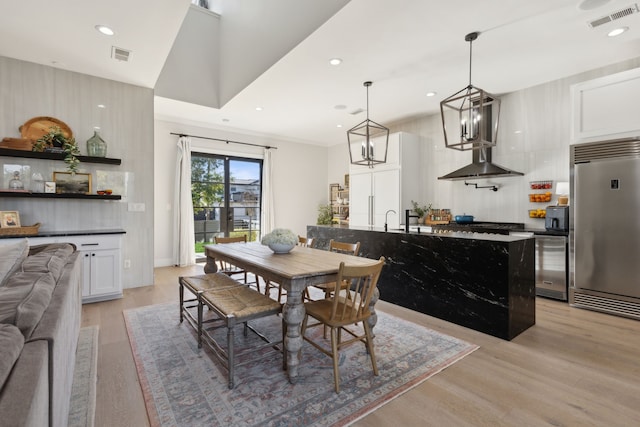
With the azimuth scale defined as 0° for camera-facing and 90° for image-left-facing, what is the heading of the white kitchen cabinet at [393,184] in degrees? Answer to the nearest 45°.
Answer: approximately 45°

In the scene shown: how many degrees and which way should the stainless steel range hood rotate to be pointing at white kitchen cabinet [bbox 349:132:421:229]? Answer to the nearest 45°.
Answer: approximately 45° to its right

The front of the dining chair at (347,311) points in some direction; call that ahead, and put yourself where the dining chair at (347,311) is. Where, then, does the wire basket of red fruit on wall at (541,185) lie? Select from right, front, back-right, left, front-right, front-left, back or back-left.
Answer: right

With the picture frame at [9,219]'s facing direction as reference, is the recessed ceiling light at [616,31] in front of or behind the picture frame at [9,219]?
in front

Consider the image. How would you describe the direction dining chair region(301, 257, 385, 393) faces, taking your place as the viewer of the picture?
facing away from the viewer and to the left of the viewer

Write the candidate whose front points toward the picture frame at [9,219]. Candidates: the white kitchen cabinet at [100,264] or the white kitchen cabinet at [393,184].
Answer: the white kitchen cabinet at [393,184]

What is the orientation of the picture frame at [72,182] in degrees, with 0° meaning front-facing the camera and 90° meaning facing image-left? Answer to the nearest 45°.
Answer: approximately 0°

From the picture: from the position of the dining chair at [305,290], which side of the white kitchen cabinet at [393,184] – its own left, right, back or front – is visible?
front

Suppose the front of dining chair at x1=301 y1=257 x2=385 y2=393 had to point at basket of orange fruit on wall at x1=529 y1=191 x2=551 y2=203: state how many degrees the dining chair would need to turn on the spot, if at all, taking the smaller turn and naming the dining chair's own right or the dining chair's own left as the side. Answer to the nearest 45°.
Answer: approximately 90° to the dining chair's own right

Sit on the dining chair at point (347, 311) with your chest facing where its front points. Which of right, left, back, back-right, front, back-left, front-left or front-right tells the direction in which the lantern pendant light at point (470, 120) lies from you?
right
